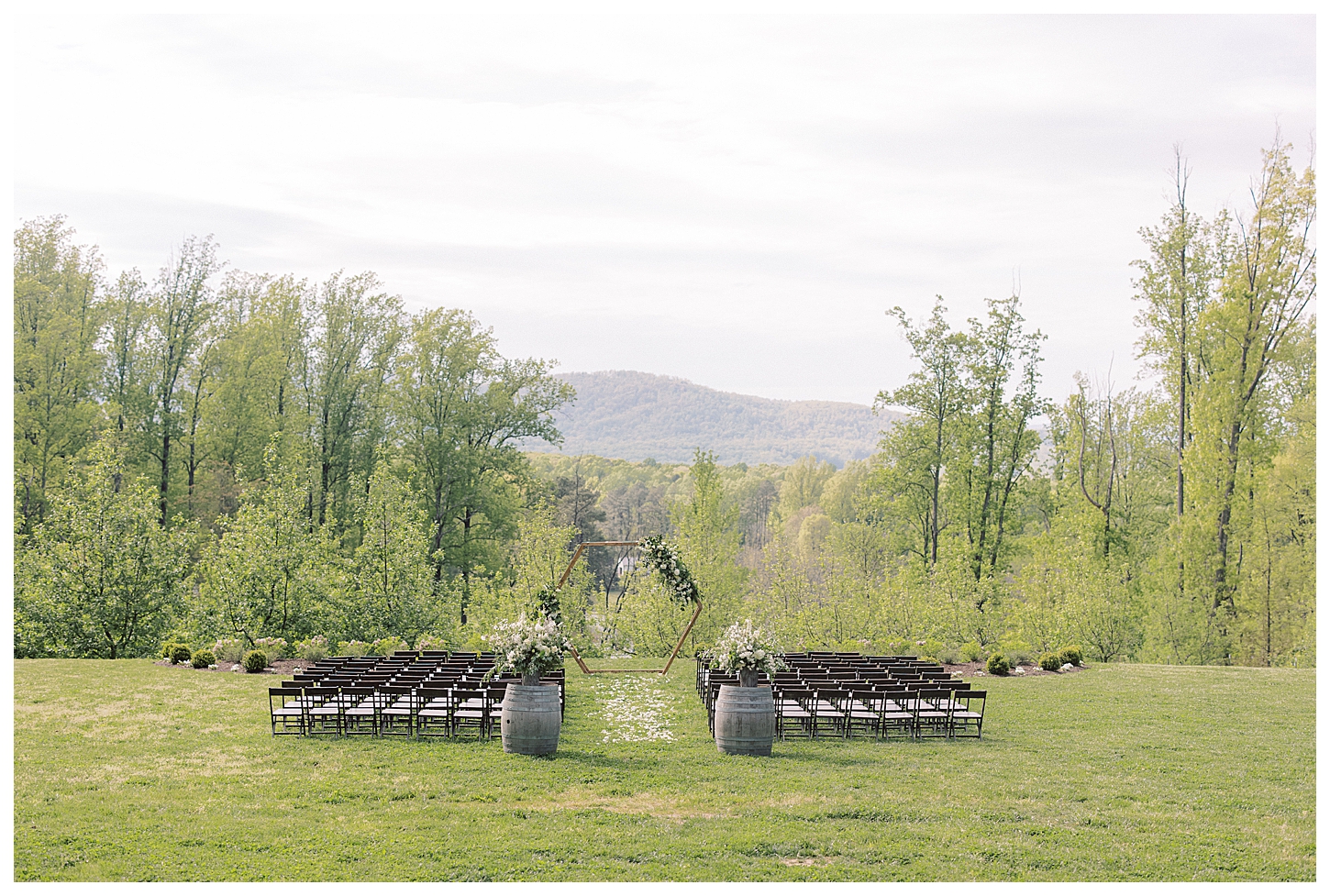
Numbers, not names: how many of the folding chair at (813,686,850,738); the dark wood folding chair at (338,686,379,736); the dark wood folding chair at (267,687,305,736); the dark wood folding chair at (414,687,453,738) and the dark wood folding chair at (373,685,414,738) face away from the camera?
5

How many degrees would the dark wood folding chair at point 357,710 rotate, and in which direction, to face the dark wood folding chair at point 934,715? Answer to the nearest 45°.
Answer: approximately 90° to its right

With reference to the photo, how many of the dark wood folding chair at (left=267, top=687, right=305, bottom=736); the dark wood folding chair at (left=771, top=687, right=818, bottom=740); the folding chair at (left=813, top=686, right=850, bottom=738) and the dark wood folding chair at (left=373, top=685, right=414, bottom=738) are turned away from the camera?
4

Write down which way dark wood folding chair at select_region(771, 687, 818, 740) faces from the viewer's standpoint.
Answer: facing away from the viewer

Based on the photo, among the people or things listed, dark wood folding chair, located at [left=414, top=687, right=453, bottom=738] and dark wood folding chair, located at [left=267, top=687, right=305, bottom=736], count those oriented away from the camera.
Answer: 2

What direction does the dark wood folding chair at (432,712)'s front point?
away from the camera

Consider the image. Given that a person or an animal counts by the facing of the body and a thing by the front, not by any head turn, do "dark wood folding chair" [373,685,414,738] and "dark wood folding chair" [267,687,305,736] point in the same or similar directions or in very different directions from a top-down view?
same or similar directions

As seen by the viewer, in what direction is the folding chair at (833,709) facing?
away from the camera

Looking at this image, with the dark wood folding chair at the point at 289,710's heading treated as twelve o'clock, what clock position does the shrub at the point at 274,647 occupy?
The shrub is roughly at 12 o'clock from the dark wood folding chair.

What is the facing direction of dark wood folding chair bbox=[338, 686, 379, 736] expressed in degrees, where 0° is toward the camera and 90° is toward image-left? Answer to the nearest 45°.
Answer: approximately 180°

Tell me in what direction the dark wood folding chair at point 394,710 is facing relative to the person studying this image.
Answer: facing away from the viewer
